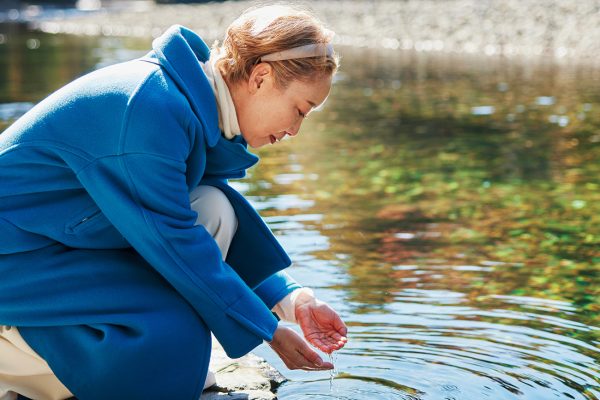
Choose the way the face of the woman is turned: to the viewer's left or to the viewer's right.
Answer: to the viewer's right

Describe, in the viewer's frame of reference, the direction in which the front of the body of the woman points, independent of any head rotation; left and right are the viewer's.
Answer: facing to the right of the viewer
